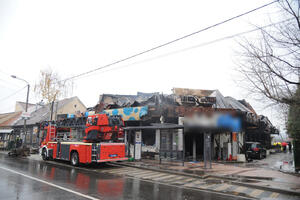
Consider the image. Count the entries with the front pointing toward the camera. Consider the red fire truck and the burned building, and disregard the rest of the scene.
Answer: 1

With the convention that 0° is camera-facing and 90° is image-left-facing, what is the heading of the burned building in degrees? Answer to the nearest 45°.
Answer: approximately 0°

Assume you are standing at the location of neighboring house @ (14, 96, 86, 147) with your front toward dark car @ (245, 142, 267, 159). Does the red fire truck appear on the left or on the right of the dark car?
right

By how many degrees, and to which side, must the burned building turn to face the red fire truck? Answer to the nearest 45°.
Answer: approximately 45° to its right

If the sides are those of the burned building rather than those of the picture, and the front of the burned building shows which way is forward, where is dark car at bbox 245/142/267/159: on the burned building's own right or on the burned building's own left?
on the burned building's own left

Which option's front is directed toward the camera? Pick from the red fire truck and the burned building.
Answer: the burned building
